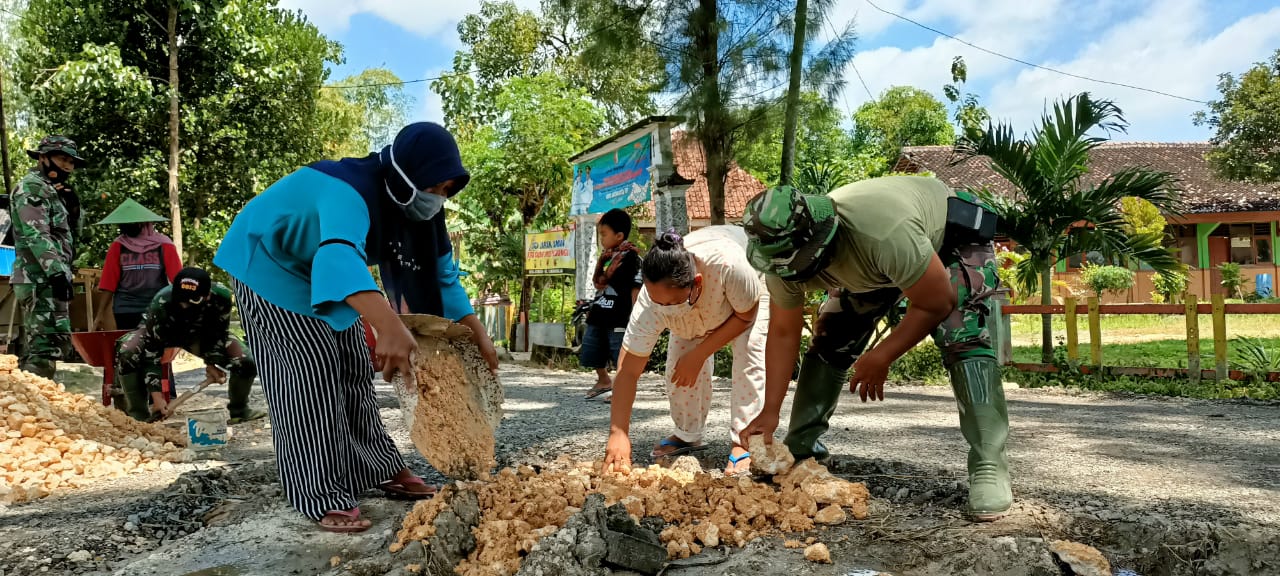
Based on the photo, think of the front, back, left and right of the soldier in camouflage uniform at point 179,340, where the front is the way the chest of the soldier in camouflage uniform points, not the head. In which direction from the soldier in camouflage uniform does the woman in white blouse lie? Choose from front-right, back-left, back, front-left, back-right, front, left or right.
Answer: front-left

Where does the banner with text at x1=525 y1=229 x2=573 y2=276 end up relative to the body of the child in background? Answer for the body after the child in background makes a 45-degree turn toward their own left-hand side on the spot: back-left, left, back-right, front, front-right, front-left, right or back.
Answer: back

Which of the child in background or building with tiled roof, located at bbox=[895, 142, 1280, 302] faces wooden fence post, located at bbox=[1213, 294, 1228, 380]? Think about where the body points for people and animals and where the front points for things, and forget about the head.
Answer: the building with tiled roof

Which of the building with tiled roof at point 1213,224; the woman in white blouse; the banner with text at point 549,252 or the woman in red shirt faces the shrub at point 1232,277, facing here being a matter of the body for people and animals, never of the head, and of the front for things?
the building with tiled roof

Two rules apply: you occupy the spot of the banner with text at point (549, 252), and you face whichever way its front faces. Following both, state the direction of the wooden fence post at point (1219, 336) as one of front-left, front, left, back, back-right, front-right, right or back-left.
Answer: front-left

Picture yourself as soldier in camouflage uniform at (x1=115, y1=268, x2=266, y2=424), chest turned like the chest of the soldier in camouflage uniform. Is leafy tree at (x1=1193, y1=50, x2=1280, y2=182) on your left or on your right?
on your left

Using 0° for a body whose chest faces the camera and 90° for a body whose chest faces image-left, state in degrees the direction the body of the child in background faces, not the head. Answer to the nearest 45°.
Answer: approximately 45°

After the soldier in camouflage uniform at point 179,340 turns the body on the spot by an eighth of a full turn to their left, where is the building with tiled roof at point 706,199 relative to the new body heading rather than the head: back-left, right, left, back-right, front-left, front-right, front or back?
left
